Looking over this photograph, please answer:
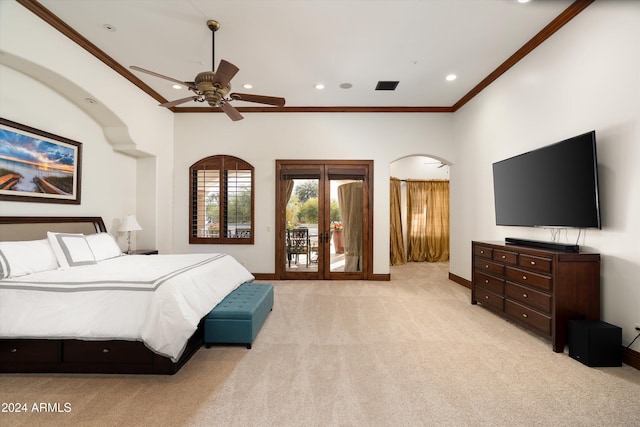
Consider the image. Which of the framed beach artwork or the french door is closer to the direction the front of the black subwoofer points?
the framed beach artwork

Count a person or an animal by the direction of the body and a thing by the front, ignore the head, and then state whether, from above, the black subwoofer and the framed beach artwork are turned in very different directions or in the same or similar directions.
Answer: very different directions

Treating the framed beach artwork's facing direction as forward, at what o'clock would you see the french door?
The french door is roughly at 11 o'clock from the framed beach artwork.

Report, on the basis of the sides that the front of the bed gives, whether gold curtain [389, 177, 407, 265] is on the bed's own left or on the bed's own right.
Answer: on the bed's own left

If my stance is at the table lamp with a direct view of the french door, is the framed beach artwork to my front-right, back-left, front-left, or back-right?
back-right

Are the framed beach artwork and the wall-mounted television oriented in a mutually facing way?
yes

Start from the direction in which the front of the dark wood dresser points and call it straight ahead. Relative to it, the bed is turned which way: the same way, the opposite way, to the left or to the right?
the opposite way

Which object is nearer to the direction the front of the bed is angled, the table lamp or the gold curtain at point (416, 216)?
the gold curtain

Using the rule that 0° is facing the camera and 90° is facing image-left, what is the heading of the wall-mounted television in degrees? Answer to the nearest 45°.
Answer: approximately 45°
